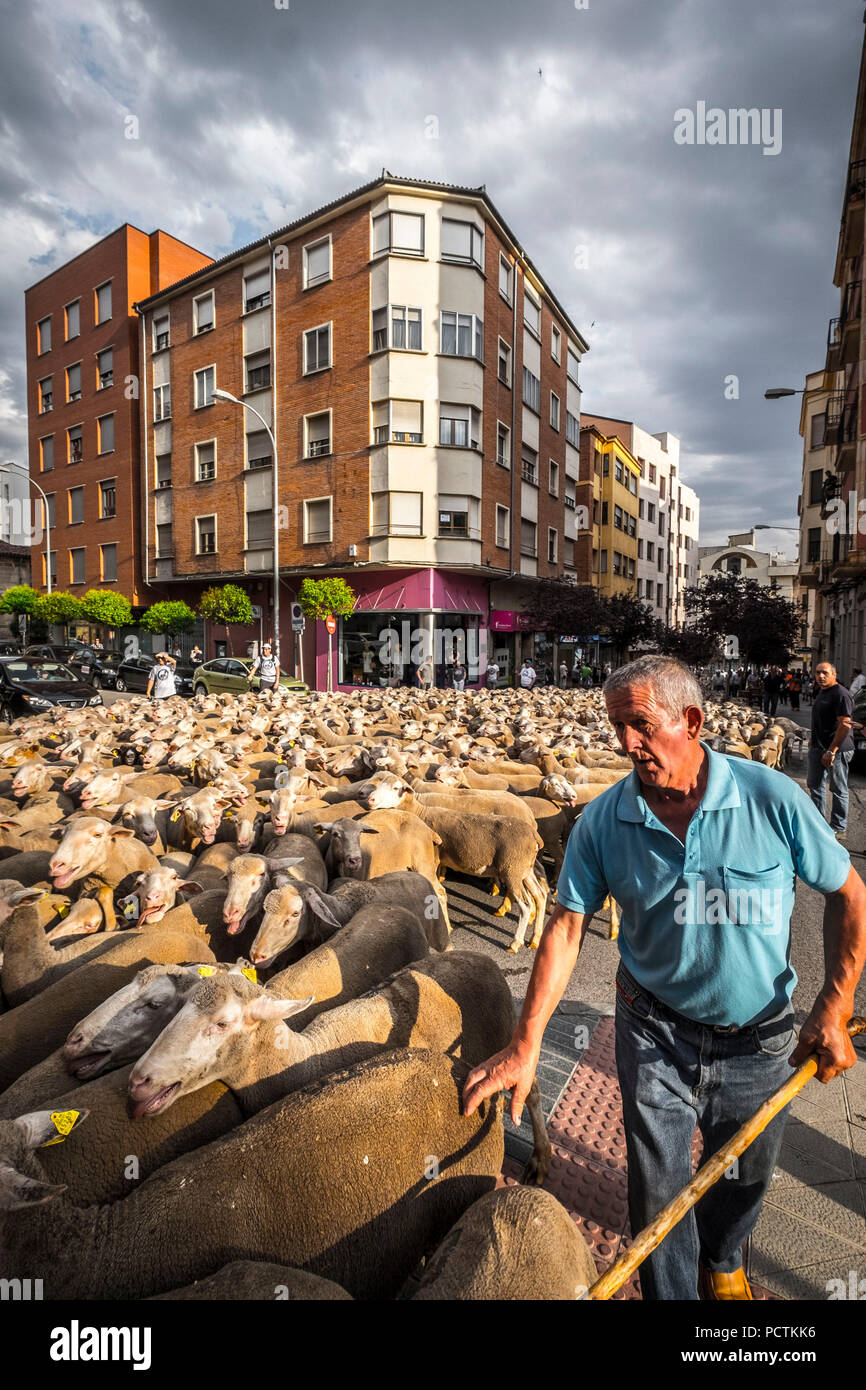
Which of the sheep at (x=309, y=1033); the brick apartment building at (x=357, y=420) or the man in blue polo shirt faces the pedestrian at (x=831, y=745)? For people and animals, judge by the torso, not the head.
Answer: the brick apartment building

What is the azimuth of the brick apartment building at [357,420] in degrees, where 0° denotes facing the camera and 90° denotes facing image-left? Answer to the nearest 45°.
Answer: approximately 0°

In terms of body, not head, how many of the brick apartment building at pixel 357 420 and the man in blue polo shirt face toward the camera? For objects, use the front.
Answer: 2

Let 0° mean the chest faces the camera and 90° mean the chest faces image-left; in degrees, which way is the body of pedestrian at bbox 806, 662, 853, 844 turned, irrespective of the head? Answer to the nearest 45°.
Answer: approximately 45°

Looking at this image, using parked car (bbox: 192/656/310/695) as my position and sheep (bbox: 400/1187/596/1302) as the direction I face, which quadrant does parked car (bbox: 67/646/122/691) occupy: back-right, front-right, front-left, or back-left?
back-right

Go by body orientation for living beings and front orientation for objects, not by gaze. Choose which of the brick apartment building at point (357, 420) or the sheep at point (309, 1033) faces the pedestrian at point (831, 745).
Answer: the brick apartment building

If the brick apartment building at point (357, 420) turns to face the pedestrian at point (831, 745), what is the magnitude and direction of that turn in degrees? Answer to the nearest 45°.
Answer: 0° — it already faces them

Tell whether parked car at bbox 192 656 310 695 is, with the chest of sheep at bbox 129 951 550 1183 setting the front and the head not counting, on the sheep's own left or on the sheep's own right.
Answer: on the sheep's own right
